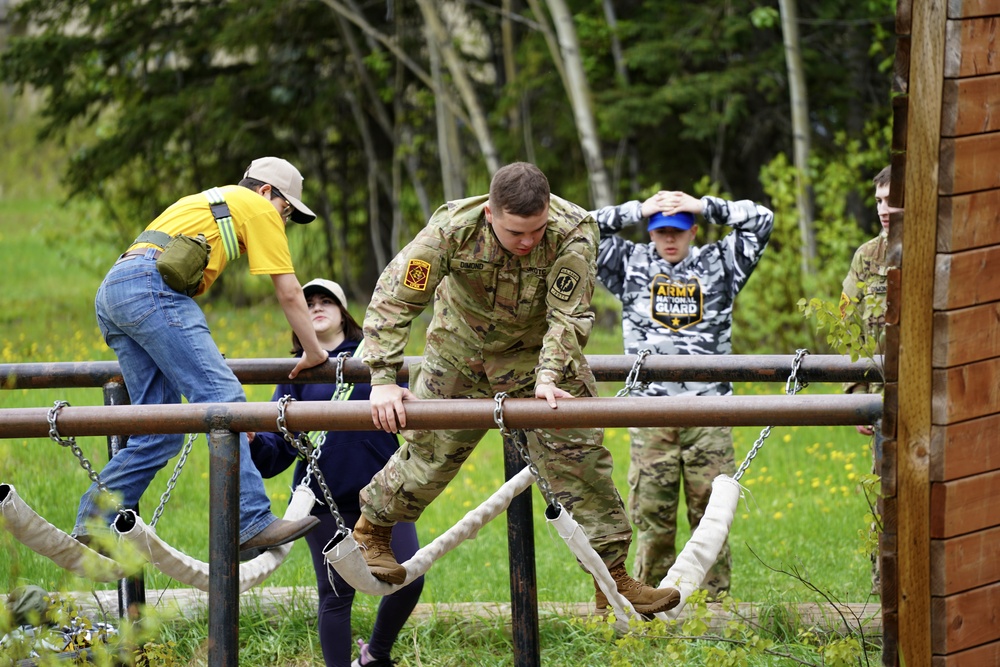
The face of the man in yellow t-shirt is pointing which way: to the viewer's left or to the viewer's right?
to the viewer's right

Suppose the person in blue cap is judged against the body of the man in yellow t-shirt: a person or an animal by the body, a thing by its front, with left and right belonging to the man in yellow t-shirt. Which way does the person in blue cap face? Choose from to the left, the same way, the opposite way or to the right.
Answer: to the right

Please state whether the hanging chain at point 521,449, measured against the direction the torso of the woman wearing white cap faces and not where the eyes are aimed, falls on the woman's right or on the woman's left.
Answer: on the woman's left

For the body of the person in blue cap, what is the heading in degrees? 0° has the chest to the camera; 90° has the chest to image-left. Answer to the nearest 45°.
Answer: approximately 0°

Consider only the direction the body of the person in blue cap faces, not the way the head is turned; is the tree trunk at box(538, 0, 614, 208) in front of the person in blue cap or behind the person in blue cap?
behind

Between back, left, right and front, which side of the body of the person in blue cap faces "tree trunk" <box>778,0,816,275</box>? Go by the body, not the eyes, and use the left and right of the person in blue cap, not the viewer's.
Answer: back

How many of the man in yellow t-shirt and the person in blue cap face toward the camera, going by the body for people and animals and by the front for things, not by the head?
1

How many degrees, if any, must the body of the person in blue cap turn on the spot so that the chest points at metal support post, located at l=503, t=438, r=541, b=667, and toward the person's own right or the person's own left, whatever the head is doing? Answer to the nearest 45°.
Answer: approximately 45° to the person's own right

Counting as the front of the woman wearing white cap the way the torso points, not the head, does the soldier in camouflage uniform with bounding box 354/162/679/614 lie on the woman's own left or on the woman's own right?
on the woman's own left

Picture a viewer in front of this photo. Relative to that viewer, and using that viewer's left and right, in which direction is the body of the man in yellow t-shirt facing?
facing to the right of the viewer

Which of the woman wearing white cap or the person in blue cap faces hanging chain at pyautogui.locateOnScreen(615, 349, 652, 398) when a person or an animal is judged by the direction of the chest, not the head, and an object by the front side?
the person in blue cap
